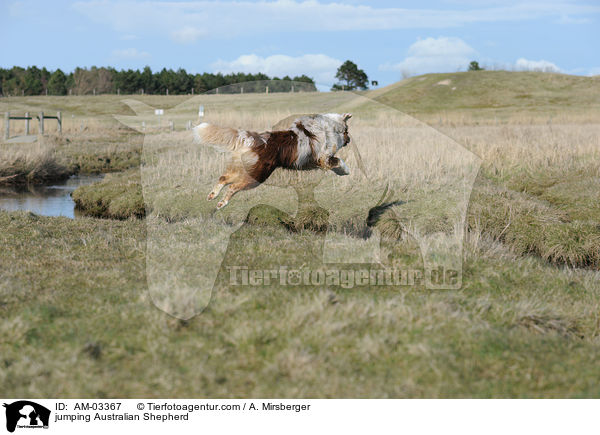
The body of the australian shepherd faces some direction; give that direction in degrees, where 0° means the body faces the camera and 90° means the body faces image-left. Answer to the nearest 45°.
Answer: approximately 270°
